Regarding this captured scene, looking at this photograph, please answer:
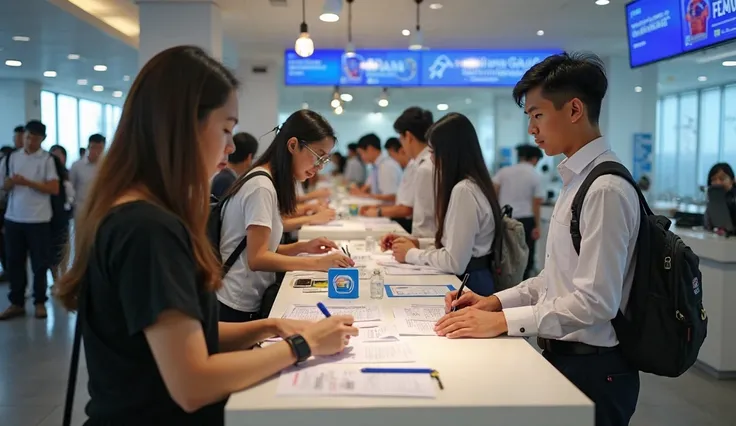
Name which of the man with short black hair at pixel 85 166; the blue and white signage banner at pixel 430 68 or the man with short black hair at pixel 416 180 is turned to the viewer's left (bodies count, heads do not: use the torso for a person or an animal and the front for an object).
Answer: the man with short black hair at pixel 416 180

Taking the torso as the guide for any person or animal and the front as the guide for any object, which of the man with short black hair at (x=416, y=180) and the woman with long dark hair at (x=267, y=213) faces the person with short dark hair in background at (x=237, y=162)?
the man with short black hair

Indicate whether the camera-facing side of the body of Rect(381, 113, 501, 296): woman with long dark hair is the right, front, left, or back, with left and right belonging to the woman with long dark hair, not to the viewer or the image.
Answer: left

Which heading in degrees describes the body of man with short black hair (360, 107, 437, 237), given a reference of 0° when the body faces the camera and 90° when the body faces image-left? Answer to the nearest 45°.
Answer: approximately 90°

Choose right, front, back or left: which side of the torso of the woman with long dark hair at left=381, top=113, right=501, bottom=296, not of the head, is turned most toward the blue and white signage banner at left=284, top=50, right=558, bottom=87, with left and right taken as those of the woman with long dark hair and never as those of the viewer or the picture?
right

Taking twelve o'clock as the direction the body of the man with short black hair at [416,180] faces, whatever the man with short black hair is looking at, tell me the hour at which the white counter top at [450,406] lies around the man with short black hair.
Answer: The white counter top is roughly at 9 o'clock from the man with short black hair.

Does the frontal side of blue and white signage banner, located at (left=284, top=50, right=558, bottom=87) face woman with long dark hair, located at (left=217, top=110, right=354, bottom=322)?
yes

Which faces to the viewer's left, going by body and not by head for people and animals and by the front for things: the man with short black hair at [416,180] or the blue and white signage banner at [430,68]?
the man with short black hair

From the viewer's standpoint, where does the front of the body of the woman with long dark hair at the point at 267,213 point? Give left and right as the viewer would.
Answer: facing to the right of the viewer

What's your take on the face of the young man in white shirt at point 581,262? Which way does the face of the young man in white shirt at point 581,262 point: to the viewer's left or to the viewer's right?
to the viewer's left

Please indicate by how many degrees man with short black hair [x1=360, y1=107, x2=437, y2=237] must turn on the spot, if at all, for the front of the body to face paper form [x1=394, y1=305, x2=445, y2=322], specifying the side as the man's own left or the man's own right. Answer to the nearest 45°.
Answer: approximately 90° to the man's own left
